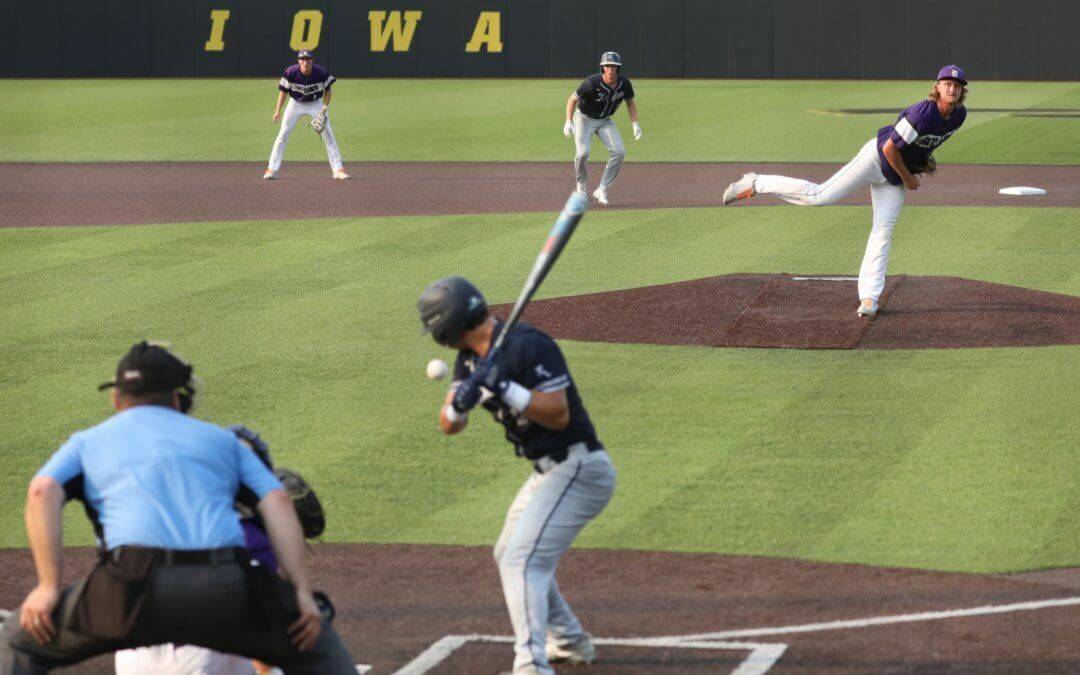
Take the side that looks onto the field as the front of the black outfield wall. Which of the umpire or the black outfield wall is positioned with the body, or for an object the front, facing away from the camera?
the umpire

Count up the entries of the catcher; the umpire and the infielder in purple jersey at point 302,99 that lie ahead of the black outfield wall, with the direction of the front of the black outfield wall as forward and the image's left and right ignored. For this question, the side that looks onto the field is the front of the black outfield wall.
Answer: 3

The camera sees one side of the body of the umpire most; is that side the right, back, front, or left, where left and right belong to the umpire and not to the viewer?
back

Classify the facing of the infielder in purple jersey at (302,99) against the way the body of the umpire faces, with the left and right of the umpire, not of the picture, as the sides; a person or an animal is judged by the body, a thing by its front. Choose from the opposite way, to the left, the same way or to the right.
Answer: the opposite way

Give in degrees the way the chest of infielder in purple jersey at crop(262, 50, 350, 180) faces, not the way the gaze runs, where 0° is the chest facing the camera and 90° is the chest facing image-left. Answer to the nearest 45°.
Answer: approximately 0°

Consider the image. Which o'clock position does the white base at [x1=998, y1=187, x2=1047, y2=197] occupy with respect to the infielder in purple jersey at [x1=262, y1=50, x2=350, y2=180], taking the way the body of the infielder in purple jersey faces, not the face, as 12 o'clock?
The white base is roughly at 10 o'clock from the infielder in purple jersey.

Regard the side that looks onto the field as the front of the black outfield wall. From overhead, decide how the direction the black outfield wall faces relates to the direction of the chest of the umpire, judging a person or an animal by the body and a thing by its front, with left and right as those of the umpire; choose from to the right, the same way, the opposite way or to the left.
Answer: the opposite way

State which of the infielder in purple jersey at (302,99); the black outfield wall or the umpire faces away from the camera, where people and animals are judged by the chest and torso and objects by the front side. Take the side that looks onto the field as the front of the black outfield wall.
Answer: the umpire

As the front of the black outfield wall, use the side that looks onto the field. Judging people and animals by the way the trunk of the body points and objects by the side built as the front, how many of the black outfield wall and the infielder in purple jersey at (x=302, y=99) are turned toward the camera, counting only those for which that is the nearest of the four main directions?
2

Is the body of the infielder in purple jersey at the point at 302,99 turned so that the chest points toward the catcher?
yes
